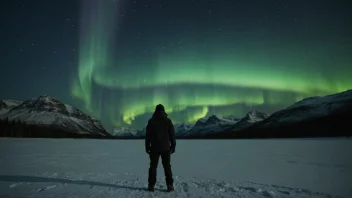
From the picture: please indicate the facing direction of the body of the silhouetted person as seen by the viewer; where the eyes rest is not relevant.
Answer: away from the camera
